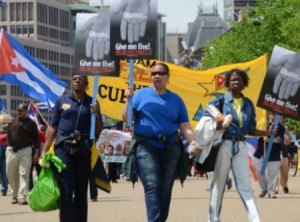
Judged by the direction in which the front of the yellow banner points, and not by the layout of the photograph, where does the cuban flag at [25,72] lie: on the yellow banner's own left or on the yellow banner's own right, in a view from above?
on the yellow banner's own right

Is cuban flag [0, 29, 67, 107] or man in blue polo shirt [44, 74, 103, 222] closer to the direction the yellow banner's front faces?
the man in blue polo shirt

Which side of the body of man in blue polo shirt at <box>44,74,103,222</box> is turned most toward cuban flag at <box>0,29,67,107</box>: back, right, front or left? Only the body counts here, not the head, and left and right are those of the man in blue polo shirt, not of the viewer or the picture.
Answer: back

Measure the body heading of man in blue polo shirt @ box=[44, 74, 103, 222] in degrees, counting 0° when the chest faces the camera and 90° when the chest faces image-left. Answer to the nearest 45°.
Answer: approximately 0°

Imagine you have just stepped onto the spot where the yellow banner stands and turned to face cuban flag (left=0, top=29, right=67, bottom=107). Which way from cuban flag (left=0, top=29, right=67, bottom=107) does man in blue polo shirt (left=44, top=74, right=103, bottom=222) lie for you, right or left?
left

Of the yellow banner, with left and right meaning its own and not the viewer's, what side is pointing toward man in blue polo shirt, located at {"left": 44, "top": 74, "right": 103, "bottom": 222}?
front

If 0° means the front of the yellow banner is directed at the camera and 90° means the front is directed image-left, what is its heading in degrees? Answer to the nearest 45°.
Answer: approximately 0°
